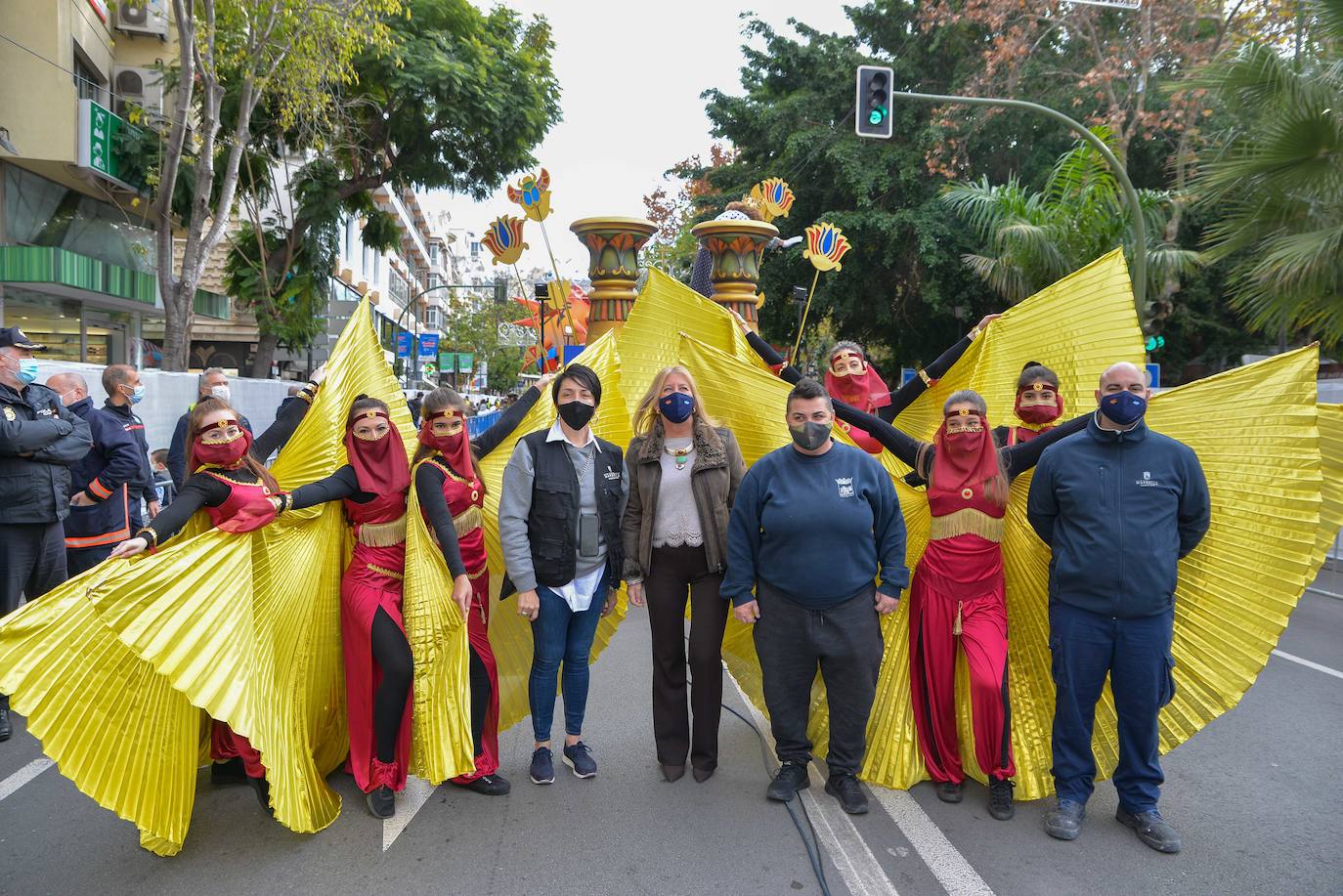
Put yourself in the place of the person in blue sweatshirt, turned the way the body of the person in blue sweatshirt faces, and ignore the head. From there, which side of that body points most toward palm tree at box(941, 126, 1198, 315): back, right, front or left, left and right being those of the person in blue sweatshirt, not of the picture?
back

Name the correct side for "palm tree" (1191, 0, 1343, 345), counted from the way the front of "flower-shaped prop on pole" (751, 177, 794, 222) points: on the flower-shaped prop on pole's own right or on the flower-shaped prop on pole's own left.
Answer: on the flower-shaped prop on pole's own left

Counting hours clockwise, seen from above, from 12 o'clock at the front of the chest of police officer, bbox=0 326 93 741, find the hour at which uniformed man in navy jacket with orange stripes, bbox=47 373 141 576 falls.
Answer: uniformed man in navy jacket with orange stripes, bbox=47 373 141 576 is roughly at 8 o'clock from police officer, bbox=0 326 93 741.

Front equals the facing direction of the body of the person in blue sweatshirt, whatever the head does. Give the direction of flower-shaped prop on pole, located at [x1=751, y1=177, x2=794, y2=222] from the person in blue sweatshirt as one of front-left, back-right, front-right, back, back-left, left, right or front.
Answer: back

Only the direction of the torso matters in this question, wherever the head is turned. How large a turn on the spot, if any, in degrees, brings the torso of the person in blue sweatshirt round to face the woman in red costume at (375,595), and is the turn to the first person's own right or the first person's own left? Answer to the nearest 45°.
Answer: approximately 90° to the first person's own right

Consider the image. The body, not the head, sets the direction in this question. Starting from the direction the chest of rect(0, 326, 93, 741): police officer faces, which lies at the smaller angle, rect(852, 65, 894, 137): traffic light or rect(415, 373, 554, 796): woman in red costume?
the woman in red costume

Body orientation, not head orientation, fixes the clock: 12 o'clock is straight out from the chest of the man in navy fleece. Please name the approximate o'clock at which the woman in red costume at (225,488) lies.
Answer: The woman in red costume is roughly at 2 o'clock from the man in navy fleece.

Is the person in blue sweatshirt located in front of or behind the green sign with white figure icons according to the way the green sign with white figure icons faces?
in front
